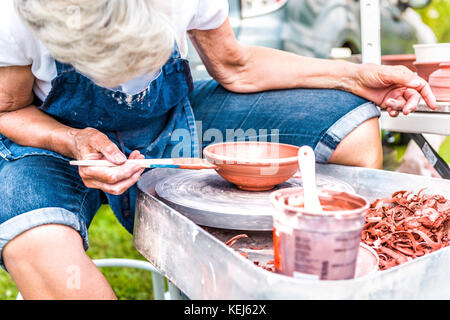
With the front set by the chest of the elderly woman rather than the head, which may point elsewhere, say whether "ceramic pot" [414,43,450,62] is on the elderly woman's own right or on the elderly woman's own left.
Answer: on the elderly woman's own left

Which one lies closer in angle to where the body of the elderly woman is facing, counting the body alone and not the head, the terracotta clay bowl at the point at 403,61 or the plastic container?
the plastic container

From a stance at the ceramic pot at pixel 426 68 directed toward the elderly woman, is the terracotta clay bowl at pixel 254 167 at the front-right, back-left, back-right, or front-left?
front-left

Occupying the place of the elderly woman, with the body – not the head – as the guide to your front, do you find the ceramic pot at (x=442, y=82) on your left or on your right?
on your left

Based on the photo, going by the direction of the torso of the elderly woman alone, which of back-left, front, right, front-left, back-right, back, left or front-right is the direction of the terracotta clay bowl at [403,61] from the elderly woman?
left

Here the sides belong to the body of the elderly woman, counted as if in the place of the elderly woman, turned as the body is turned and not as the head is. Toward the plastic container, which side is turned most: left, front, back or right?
front

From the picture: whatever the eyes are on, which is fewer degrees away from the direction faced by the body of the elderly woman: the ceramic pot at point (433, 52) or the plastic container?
the plastic container

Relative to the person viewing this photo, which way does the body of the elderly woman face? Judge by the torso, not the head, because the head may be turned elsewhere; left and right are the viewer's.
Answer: facing the viewer and to the right of the viewer

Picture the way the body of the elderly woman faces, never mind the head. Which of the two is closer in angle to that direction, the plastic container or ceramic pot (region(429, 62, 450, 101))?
the plastic container
